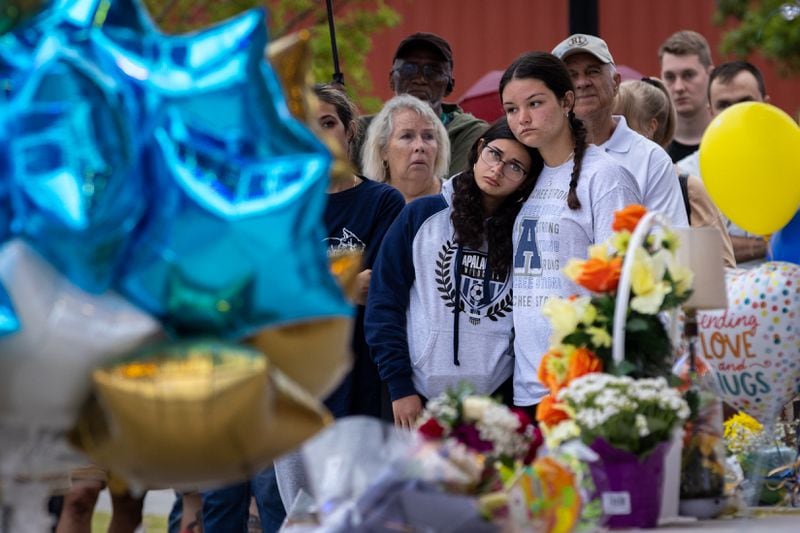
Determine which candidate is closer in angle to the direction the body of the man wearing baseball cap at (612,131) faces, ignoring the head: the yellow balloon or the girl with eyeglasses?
the girl with eyeglasses

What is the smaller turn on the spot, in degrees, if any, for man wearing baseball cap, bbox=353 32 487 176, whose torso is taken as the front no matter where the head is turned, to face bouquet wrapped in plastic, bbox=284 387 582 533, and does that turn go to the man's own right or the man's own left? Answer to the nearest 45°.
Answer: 0° — they already face it

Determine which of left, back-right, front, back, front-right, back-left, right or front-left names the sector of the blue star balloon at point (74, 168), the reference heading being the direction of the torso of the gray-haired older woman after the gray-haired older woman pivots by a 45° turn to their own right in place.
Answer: front

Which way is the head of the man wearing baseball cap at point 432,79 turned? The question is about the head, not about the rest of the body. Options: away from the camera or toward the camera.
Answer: toward the camera

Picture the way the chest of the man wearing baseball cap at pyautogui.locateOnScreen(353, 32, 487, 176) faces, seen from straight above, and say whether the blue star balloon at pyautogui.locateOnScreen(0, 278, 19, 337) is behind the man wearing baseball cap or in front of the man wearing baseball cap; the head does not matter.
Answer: in front

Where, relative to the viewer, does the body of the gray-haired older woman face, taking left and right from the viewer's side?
facing the viewer and to the right of the viewer

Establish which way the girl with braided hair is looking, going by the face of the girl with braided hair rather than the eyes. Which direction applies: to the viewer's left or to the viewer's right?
to the viewer's left

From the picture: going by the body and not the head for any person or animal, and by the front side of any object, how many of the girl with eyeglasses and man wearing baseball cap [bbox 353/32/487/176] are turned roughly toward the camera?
2

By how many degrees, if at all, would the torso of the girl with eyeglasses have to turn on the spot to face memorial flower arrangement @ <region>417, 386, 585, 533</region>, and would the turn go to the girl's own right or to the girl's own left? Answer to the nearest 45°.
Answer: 0° — they already face it

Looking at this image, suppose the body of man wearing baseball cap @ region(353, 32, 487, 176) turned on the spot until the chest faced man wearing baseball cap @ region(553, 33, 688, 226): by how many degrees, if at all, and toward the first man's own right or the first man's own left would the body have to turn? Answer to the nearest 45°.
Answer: approximately 45° to the first man's own left

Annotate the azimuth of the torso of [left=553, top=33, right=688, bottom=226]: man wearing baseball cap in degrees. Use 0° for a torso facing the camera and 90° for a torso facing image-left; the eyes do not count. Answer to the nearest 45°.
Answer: approximately 45°

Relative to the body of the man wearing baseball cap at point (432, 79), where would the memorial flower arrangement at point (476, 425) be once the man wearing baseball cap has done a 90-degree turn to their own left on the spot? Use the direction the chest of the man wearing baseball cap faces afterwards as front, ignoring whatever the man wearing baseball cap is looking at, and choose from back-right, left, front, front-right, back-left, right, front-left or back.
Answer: right

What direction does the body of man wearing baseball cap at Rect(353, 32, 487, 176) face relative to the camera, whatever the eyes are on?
toward the camera

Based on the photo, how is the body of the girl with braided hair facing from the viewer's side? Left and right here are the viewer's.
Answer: facing the viewer and to the left of the viewer

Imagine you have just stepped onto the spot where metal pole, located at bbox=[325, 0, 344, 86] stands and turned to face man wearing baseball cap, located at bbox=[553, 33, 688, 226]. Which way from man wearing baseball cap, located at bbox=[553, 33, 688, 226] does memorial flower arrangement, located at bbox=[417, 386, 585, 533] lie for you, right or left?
right

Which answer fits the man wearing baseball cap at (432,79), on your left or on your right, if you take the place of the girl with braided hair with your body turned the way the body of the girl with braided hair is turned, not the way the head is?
on your right
